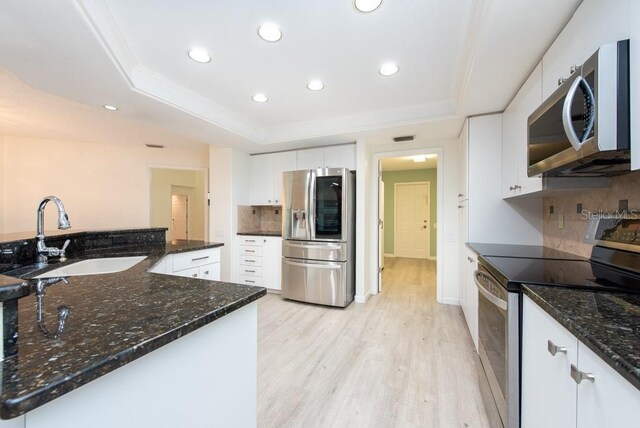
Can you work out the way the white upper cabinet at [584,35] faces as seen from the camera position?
facing to the left of the viewer

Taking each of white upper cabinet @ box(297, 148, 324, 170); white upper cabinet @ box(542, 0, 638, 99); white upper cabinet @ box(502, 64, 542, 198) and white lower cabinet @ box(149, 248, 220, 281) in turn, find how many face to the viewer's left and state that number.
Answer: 2

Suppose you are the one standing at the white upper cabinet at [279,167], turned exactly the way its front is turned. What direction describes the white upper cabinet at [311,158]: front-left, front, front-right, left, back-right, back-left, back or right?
front-left

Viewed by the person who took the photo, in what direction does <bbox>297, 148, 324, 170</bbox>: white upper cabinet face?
facing the viewer

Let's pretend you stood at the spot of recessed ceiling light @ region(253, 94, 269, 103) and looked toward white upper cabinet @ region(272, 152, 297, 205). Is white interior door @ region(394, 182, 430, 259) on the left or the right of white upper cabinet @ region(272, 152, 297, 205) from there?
right

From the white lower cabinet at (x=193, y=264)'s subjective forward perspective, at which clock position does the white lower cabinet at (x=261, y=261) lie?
the white lower cabinet at (x=261, y=261) is roughly at 9 o'clock from the white lower cabinet at (x=193, y=264).

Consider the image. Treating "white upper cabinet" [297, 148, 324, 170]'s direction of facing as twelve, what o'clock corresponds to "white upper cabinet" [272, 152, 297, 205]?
"white upper cabinet" [272, 152, 297, 205] is roughly at 4 o'clock from "white upper cabinet" [297, 148, 324, 170].

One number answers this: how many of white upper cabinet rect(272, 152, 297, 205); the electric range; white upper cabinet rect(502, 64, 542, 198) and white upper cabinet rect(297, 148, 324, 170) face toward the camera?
2

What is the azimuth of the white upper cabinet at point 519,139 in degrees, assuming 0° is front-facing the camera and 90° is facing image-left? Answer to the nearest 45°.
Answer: approximately 90°

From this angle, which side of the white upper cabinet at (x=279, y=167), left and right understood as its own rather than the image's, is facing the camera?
front

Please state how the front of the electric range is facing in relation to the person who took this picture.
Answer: facing to the left of the viewer

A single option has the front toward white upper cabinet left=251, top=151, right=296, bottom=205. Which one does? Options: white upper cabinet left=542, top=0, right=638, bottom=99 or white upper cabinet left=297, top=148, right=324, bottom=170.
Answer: white upper cabinet left=542, top=0, right=638, bottom=99

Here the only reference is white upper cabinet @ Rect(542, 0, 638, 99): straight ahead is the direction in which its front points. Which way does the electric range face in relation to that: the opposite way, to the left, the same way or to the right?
the same way

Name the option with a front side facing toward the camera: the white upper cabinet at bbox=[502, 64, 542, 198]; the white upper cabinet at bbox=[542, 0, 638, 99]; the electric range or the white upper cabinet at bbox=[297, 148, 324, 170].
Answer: the white upper cabinet at bbox=[297, 148, 324, 170]

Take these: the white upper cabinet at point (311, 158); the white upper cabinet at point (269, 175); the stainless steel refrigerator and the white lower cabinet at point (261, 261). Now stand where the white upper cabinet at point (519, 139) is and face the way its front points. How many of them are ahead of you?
4

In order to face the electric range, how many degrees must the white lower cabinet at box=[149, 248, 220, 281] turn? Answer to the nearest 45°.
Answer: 0° — it already faces it

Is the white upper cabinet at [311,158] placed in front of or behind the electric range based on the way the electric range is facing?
in front
